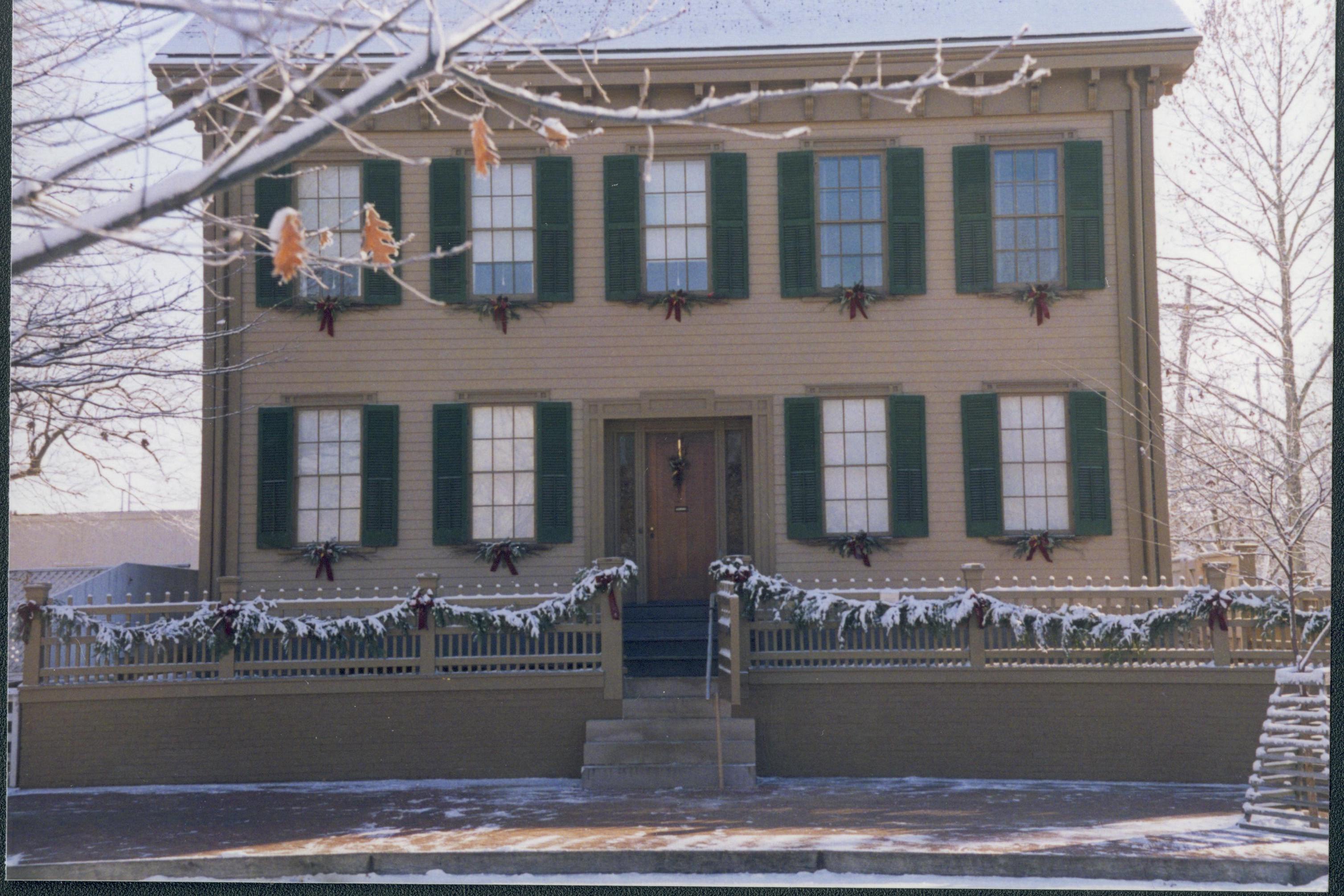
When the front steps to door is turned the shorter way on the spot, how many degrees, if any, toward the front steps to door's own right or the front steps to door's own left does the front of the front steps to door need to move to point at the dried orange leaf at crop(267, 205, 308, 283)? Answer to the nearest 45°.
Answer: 0° — it already faces it

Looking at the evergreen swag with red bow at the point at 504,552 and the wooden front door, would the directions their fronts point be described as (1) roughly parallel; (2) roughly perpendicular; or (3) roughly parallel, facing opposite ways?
roughly parallel

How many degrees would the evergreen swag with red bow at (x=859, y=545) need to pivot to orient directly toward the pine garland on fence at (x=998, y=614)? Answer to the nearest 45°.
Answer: approximately 45° to its left

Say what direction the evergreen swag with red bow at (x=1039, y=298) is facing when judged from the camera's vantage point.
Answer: facing the viewer

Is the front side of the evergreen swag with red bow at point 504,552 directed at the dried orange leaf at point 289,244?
yes

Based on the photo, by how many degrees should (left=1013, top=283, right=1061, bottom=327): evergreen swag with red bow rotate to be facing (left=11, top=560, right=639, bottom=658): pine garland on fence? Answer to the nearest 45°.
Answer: approximately 45° to its right

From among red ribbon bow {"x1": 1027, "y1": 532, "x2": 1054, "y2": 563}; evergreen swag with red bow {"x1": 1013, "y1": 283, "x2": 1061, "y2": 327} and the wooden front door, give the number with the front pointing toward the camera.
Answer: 3

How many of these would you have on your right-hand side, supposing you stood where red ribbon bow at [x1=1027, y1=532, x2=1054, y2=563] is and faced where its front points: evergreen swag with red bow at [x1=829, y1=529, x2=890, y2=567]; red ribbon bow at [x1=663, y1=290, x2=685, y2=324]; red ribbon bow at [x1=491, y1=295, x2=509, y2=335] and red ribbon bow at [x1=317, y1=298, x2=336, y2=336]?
4

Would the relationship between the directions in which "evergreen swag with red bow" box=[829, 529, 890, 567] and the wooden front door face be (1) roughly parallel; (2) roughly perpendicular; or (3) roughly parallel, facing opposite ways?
roughly parallel

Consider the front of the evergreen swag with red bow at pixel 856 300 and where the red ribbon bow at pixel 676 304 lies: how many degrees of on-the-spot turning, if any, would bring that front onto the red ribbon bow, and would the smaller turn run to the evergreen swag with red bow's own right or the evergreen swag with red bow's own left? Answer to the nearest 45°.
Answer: approximately 90° to the evergreen swag with red bow's own right

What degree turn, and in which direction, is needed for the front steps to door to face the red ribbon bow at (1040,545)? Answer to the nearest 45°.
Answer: approximately 135° to its left

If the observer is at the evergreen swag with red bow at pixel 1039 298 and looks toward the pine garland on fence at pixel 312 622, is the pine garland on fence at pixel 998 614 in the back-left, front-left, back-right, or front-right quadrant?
front-left

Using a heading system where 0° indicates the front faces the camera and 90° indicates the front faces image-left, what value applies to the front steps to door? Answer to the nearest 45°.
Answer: approximately 0°

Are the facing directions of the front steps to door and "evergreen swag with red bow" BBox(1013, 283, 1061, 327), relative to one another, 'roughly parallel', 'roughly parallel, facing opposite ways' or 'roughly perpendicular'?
roughly parallel

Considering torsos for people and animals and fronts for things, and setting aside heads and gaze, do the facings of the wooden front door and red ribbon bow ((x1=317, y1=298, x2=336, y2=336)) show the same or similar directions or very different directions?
same or similar directions

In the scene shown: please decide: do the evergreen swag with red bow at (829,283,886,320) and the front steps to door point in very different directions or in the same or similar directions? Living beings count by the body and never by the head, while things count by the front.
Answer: same or similar directions

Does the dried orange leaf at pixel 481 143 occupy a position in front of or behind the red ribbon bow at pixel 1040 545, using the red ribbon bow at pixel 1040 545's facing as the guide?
in front
